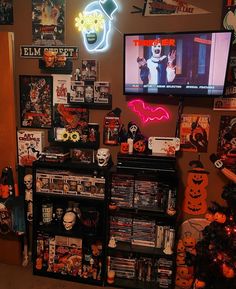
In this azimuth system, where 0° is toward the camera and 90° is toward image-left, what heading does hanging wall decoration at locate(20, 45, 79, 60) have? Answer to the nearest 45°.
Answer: approximately 0°

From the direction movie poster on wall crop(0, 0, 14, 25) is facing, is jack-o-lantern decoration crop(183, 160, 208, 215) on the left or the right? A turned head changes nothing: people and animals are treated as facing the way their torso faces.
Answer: on its left
